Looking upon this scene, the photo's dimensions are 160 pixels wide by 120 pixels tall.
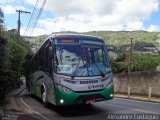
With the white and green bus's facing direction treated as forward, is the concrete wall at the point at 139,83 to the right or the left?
on its left

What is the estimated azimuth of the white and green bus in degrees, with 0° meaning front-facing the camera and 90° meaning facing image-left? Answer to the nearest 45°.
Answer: approximately 315°
